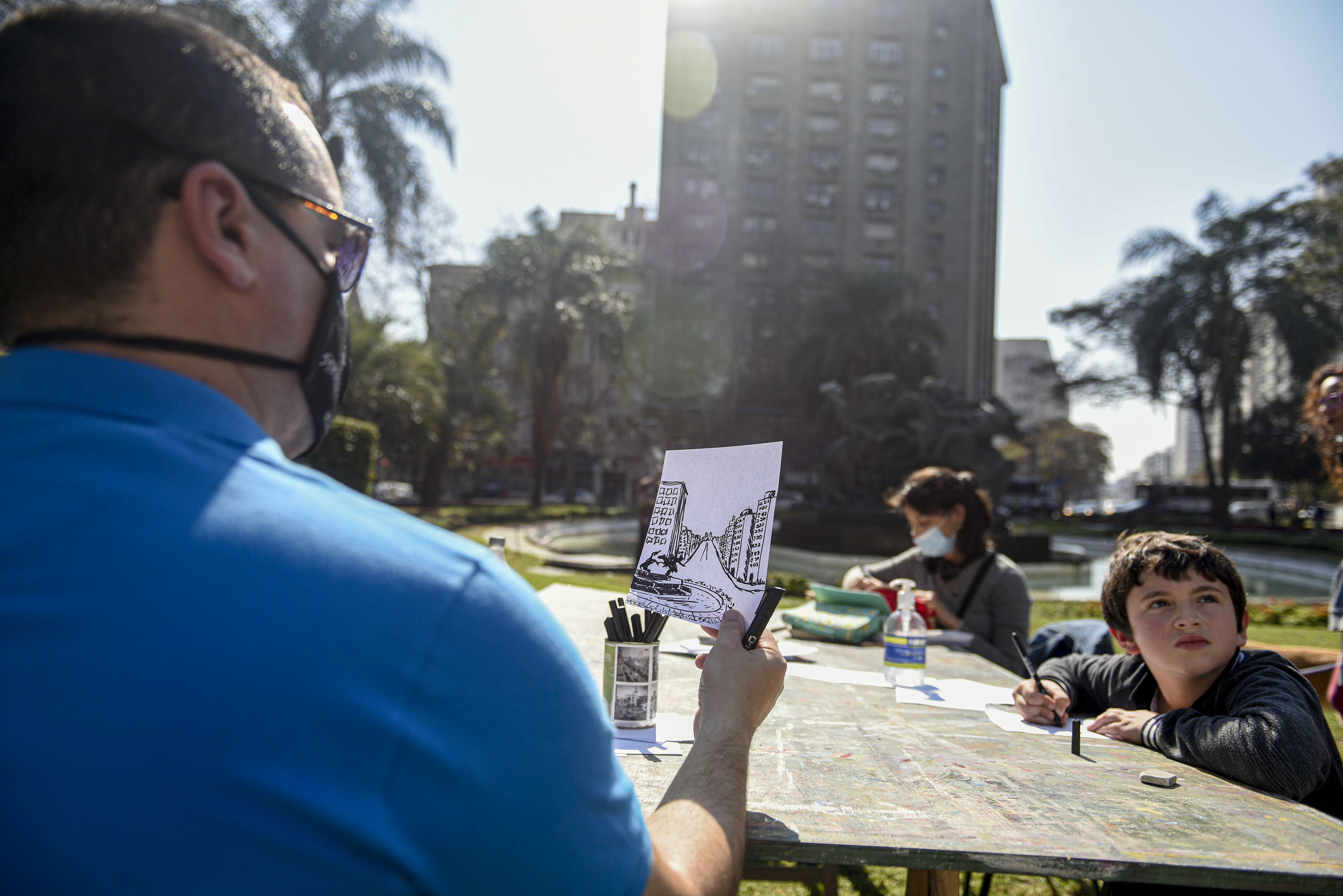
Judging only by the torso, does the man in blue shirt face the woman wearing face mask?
yes

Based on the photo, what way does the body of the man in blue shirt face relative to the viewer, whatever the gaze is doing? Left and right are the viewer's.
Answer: facing away from the viewer and to the right of the viewer

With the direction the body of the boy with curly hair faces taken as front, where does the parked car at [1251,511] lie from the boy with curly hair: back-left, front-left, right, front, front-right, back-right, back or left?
back-right

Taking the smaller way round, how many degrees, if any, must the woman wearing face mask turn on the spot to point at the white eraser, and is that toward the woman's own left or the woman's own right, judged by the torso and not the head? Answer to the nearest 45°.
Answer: approximately 45° to the woman's own left

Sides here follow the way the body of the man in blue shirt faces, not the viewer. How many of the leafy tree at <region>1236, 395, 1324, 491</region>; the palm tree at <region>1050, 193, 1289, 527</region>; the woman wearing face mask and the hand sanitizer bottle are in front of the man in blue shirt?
4

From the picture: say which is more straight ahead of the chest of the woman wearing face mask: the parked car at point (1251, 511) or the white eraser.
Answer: the white eraser

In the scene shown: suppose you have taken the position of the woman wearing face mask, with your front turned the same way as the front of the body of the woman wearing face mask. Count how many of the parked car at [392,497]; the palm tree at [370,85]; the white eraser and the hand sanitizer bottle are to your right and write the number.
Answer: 2

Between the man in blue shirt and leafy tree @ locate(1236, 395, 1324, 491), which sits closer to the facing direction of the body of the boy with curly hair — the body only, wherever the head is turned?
the man in blue shirt

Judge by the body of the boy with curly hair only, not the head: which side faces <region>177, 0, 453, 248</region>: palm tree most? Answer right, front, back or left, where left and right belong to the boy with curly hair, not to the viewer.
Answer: right

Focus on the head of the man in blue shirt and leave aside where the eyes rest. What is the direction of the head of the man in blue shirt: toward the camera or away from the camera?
away from the camera

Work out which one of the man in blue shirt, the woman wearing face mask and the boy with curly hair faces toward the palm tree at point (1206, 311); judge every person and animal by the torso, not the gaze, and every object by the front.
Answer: the man in blue shirt
